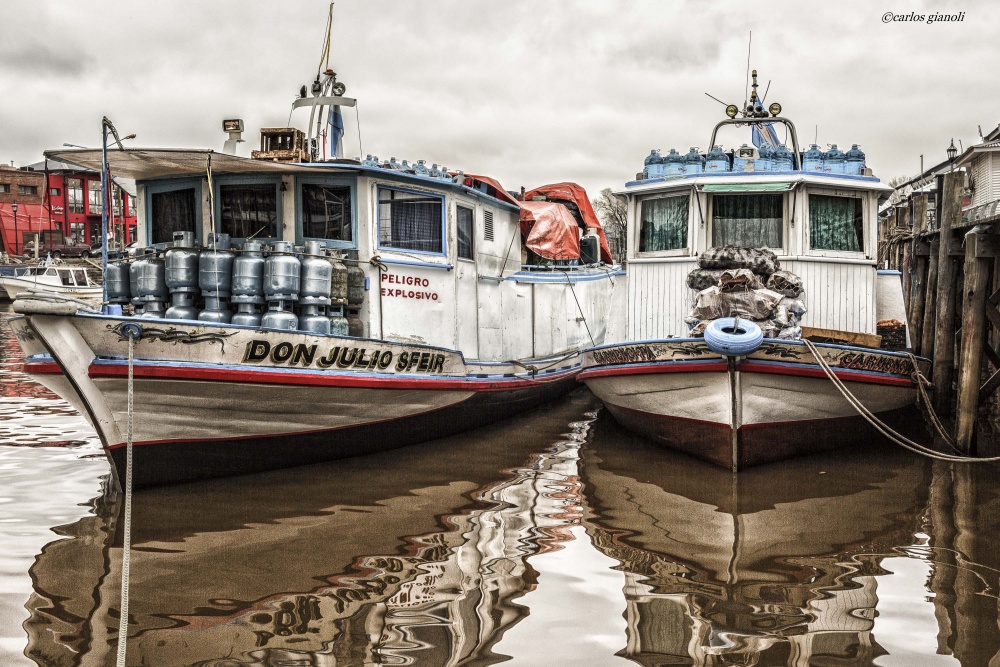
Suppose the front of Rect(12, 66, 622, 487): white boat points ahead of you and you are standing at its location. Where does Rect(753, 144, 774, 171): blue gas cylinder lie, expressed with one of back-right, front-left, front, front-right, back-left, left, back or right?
back-left

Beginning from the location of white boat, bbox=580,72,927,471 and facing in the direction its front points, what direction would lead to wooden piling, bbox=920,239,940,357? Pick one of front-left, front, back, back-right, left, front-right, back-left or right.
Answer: back-left

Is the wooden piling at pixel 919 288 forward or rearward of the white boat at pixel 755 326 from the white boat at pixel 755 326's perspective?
rearward

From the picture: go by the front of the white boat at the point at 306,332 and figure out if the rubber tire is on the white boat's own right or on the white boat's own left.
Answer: on the white boat's own left

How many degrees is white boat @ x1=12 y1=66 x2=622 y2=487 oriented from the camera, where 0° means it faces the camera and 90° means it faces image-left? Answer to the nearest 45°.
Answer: approximately 45°

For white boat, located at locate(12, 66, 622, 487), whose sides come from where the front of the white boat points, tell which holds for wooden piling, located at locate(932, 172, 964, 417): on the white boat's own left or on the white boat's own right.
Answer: on the white boat's own left

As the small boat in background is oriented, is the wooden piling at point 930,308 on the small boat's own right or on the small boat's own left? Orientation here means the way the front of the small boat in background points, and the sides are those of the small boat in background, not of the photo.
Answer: on the small boat's own left

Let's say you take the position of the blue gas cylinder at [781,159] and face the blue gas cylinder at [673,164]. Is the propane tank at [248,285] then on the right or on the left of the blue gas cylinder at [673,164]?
left

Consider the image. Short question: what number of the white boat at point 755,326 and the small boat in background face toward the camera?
1

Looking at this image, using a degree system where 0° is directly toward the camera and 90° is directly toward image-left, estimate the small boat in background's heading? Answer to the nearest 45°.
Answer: approximately 90°
